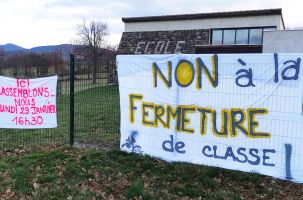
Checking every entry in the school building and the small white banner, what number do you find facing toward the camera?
2

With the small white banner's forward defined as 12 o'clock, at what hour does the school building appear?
The school building is roughly at 7 o'clock from the small white banner.

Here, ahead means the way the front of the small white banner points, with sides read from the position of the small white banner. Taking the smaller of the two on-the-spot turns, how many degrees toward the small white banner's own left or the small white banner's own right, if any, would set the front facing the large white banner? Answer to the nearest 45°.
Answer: approximately 45° to the small white banner's own left

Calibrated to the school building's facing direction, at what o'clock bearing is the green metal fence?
The green metal fence is roughly at 12 o'clock from the school building.

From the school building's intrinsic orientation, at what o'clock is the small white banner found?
The small white banner is roughly at 12 o'clock from the school building.

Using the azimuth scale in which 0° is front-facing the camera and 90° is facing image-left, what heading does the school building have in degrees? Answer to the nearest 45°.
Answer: approximately 0°

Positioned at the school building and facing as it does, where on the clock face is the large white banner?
The large white banner is roughly at 12 o'clock from the school building.

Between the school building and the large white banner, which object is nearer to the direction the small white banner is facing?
the large white banner
